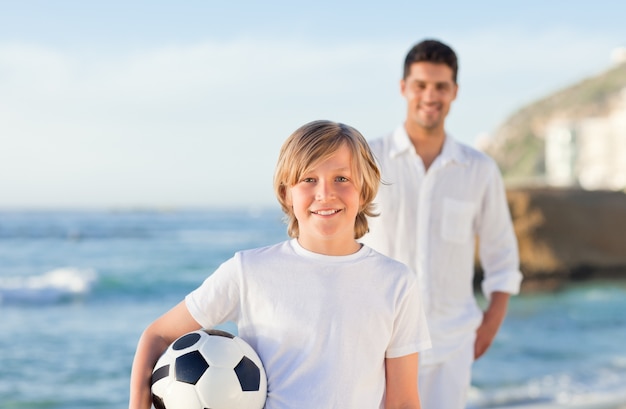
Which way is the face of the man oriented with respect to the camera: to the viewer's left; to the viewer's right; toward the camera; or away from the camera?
toward the camera

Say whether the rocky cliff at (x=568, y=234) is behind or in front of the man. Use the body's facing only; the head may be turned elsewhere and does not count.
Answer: behind

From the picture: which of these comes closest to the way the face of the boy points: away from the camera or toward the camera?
toward the camera

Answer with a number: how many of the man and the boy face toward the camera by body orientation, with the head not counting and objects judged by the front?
2

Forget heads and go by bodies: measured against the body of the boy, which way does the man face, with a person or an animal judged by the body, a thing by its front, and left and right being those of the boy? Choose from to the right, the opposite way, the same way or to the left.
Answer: the same way

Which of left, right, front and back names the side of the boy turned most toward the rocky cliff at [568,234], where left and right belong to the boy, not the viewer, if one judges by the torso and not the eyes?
back

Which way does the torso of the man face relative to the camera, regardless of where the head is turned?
toward the camera

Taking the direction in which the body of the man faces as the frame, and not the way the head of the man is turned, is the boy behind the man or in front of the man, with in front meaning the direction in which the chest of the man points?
in front

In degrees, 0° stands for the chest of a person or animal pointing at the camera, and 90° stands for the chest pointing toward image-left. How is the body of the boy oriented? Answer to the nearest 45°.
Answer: approximately 0°
